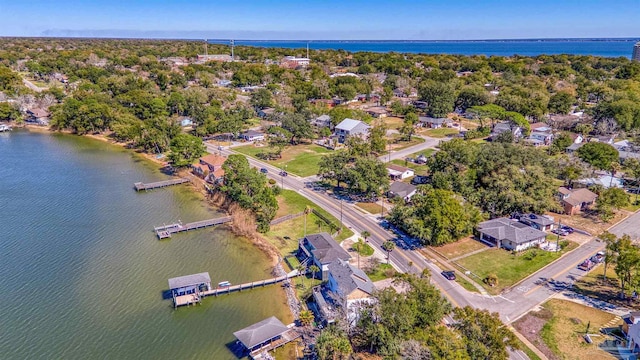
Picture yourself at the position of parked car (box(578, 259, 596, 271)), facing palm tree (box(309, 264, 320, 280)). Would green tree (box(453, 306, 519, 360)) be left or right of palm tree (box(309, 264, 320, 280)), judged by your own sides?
left

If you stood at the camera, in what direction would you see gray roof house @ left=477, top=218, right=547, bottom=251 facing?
facing the viewer and to the left of the viewer

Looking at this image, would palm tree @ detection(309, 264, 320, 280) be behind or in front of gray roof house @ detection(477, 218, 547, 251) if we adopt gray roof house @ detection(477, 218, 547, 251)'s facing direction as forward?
in front

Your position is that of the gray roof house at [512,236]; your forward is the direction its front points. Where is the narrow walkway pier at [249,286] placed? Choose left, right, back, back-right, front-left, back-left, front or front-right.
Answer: front

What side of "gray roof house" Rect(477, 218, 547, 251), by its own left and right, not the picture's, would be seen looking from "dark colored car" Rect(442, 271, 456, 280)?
front

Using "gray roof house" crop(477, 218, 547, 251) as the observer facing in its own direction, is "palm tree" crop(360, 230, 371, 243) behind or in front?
in front

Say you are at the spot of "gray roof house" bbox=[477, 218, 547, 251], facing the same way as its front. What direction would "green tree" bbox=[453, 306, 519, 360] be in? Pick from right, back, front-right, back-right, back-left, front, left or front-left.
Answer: front-left

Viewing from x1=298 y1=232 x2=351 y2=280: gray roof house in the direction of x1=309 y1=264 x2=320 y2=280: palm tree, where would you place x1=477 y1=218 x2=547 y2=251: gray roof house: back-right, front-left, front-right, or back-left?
back-left

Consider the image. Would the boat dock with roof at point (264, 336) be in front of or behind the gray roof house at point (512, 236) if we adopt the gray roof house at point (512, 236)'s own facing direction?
in front

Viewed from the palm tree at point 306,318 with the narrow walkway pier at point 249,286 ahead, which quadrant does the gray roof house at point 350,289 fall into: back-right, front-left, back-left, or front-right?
back-right

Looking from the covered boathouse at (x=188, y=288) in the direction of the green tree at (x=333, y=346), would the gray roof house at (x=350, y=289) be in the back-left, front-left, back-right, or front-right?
front-left
